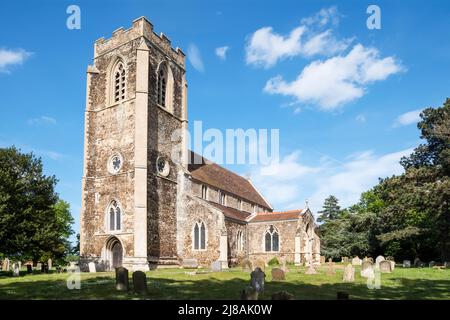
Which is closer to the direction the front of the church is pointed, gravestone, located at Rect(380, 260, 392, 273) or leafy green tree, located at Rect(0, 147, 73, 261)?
the leafy green tree

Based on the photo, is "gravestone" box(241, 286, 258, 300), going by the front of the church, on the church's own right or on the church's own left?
on the church's own left

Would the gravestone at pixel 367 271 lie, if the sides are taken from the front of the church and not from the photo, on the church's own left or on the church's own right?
on the church's own left

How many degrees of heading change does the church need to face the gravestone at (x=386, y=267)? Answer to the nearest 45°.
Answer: approximately 90° to its left

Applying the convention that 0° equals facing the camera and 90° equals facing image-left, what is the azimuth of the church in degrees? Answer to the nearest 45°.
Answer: approximately 45°

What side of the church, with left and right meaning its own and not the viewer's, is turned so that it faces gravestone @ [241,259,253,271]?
left

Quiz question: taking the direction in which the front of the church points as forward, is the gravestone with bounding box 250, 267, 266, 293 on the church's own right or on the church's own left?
on the church's own left
